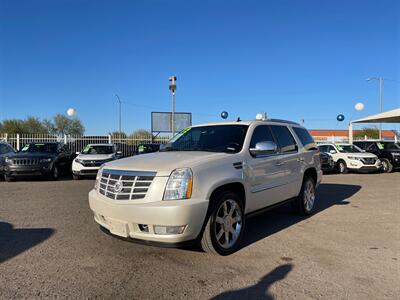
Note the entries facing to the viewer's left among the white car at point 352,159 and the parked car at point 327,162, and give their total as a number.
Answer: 0

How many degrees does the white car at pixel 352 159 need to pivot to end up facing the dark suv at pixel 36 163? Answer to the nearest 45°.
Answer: approximately 90° to its right

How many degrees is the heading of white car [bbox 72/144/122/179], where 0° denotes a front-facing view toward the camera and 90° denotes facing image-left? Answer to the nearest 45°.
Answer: approximately 45°

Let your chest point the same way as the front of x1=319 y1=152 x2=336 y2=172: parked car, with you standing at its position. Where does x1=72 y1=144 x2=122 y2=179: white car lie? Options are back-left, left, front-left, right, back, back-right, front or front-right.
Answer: right

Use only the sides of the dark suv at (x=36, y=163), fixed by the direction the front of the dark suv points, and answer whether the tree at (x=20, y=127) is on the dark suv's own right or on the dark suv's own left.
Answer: on the dark suv's own right

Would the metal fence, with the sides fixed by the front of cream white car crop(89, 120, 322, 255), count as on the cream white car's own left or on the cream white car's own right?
on the cream white car's own right

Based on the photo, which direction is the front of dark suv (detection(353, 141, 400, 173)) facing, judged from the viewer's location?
facing the viewer and to the right of the viewer

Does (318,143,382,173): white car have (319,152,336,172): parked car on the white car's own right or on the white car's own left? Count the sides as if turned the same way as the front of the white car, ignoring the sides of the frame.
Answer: on the white car's own right

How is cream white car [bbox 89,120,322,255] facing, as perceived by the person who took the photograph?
facing the viewer and to the left of the viewer

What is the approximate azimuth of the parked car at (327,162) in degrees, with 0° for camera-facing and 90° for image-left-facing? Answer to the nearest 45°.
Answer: approximately 315°

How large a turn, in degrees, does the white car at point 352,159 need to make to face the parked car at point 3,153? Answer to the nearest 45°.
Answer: approximately 90° to its right

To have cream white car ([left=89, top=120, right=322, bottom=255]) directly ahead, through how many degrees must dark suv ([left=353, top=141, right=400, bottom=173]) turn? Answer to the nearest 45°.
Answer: approximately 45° to its right

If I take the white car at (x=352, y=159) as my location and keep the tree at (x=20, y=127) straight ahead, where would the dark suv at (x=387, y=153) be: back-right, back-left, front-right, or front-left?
back-right

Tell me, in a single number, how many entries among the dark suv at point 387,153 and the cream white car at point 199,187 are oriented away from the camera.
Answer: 0

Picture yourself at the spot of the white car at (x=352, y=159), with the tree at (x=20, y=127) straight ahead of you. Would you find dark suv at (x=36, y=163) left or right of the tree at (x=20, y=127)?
left

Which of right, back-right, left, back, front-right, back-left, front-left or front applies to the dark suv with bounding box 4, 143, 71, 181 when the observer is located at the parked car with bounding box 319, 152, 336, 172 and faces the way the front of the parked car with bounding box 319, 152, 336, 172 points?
right
